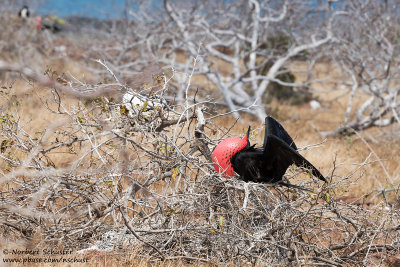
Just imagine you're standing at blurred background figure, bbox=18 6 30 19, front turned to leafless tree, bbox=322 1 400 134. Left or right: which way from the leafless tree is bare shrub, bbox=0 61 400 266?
right

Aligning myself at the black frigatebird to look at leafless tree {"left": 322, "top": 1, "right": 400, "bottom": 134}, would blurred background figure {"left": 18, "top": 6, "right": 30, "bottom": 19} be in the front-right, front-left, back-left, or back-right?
front-left

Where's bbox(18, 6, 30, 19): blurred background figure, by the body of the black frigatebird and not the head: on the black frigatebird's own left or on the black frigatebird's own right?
on the black frigatebird's own right

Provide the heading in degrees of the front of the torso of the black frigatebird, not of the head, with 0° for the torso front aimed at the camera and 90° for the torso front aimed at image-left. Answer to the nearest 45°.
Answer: approximately 90°

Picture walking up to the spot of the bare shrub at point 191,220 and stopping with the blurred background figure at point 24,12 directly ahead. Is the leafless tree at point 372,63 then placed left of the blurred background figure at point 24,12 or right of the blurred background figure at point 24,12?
right

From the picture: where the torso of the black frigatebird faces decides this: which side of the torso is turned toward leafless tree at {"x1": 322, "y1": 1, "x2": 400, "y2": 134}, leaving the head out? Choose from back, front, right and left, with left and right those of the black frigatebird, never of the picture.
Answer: right

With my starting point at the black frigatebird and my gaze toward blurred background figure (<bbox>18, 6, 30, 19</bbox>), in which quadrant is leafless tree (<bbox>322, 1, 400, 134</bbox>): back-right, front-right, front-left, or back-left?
front-right

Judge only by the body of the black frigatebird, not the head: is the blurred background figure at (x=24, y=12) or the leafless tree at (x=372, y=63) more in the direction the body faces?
the blurred background figure
